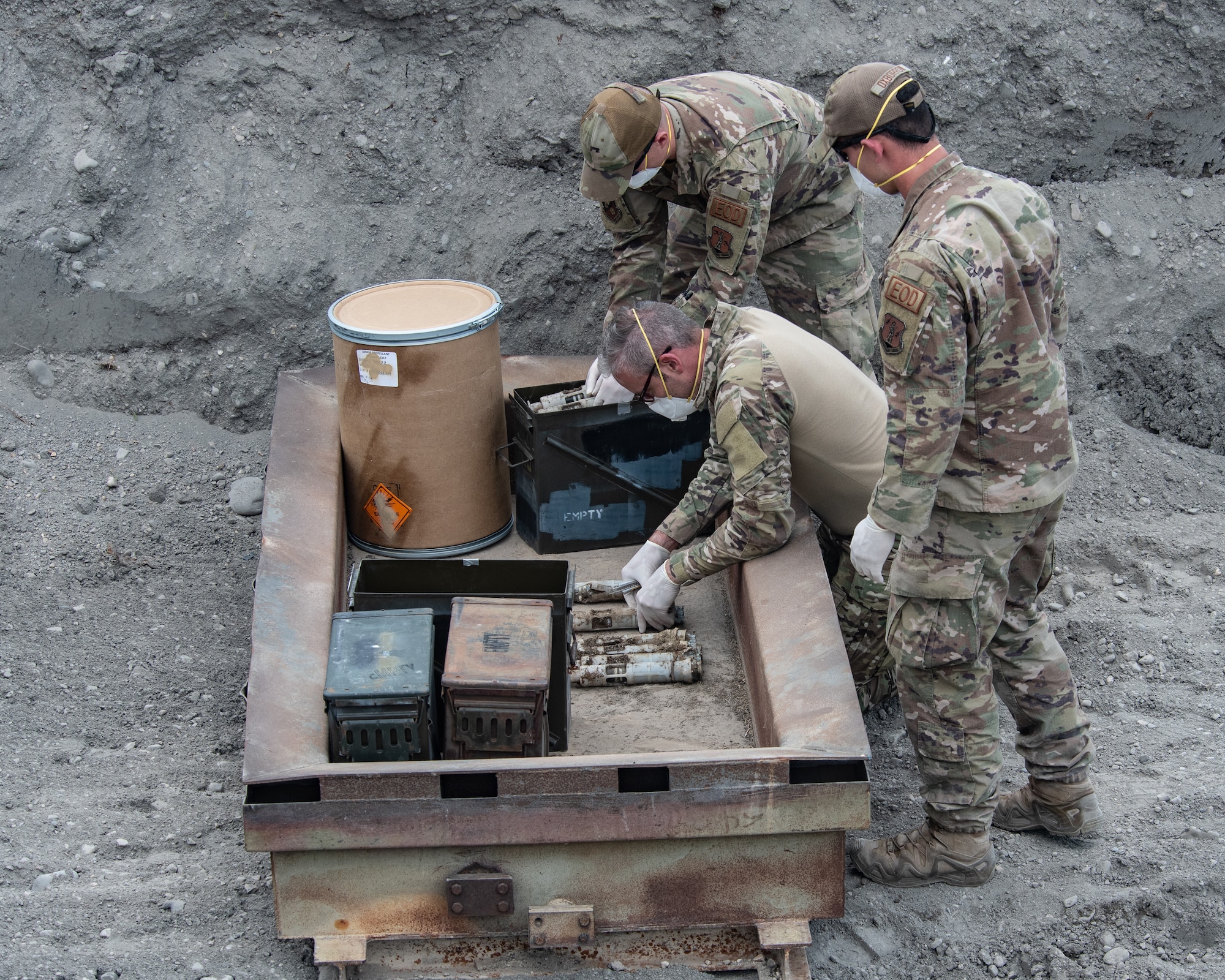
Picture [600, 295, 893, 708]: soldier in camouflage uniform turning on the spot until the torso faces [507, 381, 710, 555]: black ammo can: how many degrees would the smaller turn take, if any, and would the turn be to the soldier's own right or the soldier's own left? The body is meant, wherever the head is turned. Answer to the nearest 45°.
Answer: approximately 45° to the soldier's own right

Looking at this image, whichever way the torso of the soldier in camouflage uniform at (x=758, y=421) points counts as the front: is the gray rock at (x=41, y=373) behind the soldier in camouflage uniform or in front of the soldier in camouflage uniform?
in front

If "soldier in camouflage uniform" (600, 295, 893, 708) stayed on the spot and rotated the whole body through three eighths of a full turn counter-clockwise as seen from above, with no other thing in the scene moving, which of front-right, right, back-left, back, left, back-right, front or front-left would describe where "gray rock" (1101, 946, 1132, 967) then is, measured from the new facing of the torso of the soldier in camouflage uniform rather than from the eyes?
front

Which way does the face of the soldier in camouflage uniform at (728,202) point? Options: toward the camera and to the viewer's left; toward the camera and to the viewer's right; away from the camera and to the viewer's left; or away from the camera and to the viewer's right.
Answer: toward the camera and to the viewer's left

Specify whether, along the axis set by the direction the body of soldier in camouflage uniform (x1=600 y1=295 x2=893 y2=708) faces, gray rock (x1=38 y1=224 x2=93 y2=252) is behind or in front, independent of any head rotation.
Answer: in front

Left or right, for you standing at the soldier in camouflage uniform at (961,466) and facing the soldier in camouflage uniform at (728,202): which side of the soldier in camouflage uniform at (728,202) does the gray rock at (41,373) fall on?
left

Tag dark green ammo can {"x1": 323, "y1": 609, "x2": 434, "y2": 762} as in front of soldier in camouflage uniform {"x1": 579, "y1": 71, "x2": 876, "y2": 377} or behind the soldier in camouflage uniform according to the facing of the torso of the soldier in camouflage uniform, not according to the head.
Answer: in front

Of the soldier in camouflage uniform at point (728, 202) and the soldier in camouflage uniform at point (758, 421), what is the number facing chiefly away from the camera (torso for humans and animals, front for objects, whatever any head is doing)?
0

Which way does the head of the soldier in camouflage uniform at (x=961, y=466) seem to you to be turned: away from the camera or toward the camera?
away from the camera

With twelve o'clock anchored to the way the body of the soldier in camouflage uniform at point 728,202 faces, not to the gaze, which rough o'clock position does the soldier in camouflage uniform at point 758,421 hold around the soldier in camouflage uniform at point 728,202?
the soldier in camouflage uniform at point 758,421 is roughly at 10 o'clock from the soldier in camouflage uniform at point 728,202.

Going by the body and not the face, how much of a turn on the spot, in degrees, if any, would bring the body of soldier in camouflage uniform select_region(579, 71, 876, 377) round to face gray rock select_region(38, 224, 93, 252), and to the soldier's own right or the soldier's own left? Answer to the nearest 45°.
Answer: approximately 45° to the soldier's own right

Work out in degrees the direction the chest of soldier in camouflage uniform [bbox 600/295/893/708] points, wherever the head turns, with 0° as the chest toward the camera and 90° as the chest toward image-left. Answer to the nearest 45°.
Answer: approximately 90°
